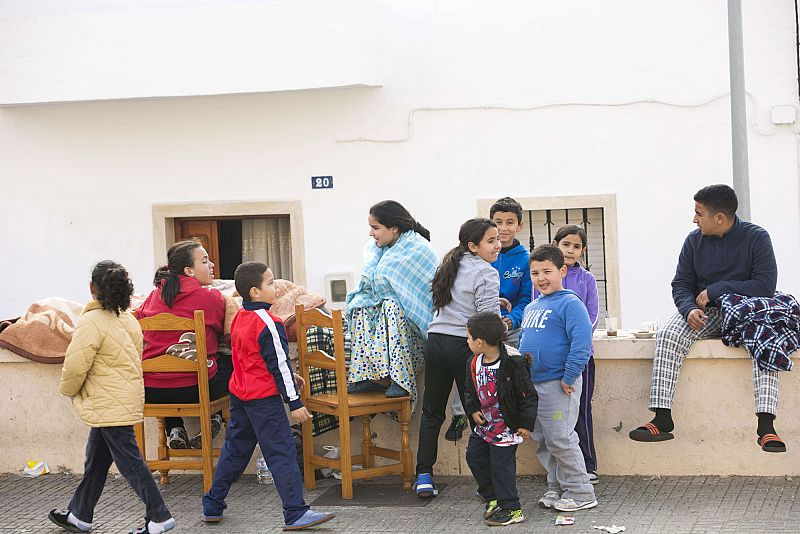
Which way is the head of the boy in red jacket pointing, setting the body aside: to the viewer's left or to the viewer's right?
to the viewer's right

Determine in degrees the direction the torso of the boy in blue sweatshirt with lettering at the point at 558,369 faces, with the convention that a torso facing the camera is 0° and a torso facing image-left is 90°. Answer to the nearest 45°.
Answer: approximately 45°

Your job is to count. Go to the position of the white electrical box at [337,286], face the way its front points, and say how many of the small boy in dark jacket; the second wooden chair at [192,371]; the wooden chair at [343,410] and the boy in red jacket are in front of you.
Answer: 4

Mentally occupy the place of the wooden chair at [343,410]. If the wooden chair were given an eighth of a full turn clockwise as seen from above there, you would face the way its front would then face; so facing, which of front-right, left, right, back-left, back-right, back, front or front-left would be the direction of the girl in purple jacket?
front

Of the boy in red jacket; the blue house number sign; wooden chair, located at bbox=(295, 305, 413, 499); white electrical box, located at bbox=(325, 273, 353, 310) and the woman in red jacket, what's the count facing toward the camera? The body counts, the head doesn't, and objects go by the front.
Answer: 2

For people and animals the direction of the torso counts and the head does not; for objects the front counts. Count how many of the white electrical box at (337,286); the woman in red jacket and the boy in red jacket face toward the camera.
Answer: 1

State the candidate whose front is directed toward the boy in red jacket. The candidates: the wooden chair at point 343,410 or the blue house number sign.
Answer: the blue house number sign

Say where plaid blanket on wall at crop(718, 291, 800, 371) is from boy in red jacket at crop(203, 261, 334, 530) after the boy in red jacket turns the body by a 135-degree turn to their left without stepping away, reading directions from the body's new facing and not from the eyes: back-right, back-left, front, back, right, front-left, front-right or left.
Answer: back

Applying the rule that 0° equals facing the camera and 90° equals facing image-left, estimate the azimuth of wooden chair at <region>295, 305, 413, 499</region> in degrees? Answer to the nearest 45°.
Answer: approximately 225°

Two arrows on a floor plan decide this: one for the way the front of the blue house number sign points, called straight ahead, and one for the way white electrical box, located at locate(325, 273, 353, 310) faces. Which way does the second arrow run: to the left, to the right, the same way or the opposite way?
the same way

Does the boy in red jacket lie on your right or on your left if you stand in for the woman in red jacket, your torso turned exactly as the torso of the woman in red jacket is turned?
on your right

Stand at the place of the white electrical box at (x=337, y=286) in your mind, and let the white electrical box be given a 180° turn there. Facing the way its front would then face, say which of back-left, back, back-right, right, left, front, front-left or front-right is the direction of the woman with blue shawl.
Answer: back

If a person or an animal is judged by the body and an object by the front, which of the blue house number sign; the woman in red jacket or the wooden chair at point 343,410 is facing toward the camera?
the blue house number sign

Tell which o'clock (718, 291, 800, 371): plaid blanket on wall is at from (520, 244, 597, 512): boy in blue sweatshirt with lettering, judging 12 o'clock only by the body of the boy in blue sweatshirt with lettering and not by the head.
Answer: The plaid blanket on wall is roughly at 7 o'clock from the boy in blue sweatshirt with lettering.

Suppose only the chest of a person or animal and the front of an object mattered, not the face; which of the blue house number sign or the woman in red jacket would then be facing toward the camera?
the blue house number sign

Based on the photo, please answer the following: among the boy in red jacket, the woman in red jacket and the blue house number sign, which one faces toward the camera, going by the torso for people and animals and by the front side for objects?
the blue house number sign

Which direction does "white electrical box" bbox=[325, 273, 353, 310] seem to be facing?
toward the camera

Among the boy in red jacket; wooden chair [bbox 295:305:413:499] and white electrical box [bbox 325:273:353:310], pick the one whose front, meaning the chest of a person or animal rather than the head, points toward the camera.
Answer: the white electrical box
